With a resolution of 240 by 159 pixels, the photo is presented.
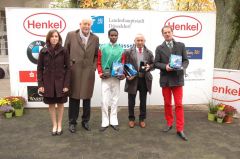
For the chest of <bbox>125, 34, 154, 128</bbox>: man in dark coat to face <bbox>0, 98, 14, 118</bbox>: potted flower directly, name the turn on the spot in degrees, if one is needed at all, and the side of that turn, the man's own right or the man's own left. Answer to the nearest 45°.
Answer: approximately 90° to the man's own right

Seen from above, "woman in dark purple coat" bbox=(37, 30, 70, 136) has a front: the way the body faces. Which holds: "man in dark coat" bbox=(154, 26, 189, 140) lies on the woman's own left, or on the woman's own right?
on the woman's own left

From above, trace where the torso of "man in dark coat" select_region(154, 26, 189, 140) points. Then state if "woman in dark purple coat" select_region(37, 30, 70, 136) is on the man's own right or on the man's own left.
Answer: on the man's own right

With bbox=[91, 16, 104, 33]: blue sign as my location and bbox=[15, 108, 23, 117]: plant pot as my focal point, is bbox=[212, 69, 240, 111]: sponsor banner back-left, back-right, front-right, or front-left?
back-left

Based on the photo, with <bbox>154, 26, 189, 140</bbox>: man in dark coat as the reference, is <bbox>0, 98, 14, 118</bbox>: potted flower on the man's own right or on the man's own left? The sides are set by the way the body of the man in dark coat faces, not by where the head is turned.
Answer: on the man's own right

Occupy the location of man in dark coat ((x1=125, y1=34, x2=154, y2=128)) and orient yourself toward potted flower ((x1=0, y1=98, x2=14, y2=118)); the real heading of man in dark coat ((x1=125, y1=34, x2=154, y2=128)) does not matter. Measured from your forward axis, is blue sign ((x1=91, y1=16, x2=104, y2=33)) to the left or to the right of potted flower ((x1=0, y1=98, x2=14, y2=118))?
right

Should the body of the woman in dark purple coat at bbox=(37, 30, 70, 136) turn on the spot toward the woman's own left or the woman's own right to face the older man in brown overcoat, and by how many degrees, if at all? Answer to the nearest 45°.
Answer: approximately 135° to the woman's own left

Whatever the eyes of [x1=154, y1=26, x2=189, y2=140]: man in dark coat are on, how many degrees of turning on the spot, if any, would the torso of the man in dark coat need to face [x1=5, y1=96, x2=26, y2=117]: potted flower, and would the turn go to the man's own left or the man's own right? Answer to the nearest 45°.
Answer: approximately 90° to the man's own right

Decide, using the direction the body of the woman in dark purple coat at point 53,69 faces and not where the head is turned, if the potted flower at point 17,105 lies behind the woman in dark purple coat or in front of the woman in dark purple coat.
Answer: behind

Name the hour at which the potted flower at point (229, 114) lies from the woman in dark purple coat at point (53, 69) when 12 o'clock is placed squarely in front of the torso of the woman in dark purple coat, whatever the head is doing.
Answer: The potted flower is roughly at 9 o'clock from the woman in dark purple coat.

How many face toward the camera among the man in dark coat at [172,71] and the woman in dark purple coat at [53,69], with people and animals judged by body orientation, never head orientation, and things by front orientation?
2

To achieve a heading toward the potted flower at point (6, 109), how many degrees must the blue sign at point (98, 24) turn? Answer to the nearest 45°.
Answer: approximately 90° to its right
